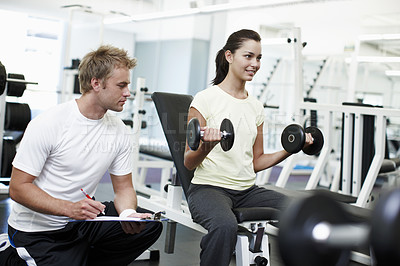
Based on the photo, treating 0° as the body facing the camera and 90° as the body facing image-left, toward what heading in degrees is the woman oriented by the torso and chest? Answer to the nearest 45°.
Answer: approximately 315°

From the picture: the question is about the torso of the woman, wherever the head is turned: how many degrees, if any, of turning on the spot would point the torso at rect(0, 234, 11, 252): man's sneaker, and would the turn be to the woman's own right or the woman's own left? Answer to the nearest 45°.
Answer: approximately 90° to the woman's own right

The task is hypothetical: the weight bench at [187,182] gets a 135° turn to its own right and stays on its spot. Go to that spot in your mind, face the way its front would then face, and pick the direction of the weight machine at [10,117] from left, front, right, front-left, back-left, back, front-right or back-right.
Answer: front-right

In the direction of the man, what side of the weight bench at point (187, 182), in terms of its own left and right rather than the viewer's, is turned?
right

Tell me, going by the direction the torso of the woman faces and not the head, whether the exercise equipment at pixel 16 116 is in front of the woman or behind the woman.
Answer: behind

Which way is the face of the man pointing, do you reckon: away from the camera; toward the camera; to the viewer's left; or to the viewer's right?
to the viewer's right

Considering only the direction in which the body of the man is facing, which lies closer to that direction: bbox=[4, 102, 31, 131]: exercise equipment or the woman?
the woman

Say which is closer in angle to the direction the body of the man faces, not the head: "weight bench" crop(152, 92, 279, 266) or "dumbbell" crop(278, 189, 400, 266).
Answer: the dumbbell

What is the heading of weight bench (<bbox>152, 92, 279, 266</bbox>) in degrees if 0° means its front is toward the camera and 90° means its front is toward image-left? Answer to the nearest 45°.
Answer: approximately 315°

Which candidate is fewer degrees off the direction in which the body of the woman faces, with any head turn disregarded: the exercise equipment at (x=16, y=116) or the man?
the man
